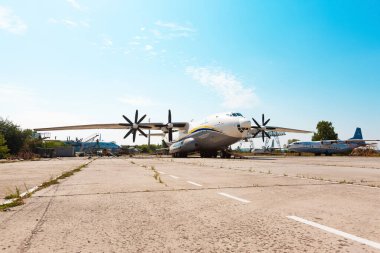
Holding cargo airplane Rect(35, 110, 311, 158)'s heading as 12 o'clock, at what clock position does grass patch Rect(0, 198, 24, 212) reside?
The grass patch is roughly at 2 o'clock from the cargo airplane.
